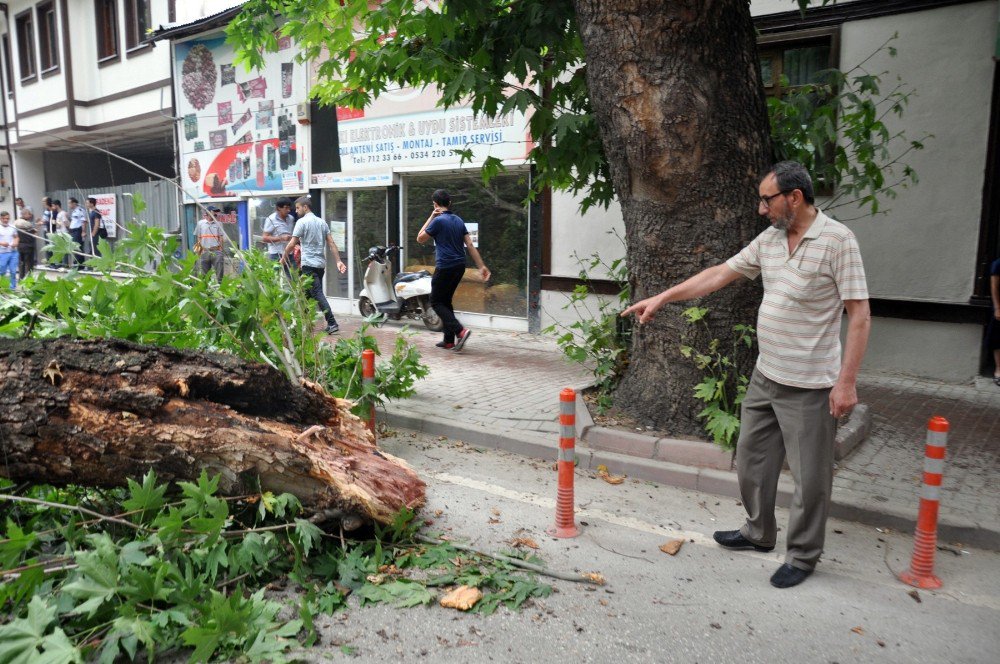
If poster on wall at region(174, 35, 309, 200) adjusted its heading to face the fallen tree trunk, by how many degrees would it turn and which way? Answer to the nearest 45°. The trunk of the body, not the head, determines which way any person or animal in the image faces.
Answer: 0° — it already faces it

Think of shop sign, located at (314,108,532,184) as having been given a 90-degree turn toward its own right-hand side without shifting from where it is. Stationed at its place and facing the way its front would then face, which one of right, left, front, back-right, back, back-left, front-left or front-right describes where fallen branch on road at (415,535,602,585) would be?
left

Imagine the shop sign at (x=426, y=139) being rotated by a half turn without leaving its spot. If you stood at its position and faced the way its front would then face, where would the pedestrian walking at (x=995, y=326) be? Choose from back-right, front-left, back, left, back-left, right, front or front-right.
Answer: back-right

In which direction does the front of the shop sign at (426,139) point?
toward the camera

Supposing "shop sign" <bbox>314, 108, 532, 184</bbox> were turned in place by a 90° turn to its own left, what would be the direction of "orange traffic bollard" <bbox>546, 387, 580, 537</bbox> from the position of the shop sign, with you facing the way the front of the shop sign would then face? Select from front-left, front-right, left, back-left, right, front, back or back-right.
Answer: right

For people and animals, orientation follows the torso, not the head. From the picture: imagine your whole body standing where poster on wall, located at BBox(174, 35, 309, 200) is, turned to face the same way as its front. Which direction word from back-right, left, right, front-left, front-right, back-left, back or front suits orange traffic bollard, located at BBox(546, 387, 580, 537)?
front

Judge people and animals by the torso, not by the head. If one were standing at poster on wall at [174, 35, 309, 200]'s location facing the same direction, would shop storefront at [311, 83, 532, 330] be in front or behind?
in front

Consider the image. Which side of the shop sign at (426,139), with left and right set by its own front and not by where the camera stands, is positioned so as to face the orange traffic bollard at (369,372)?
front

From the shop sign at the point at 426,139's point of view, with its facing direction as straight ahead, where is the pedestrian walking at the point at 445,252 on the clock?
The pedestrian walking is roughly at 12 o'clock from the shop sign.

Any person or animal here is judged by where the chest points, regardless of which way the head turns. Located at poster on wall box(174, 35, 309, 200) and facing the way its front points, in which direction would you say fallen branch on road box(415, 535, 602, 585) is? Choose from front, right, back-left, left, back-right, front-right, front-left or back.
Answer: front

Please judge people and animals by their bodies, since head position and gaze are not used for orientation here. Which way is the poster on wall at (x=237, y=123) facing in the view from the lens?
facing the viewer

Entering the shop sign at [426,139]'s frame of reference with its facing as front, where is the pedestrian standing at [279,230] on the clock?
The pedestrian standing is roughly at 3 o'clock from the shop sign.

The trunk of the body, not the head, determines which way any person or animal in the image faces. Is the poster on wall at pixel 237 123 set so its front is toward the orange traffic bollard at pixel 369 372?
yes

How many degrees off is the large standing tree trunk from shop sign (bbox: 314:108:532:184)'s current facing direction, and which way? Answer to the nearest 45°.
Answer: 0° — it already faces it

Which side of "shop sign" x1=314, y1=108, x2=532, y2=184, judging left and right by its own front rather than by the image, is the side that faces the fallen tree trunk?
front

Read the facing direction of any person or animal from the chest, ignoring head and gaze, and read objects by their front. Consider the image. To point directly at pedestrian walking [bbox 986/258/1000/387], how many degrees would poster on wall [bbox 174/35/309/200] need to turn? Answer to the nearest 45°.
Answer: approximately 45° to its left

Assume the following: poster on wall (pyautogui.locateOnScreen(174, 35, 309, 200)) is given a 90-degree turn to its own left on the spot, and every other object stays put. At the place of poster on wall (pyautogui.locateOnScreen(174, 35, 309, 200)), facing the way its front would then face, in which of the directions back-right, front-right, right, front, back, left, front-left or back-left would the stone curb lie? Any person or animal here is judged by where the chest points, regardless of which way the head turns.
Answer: right

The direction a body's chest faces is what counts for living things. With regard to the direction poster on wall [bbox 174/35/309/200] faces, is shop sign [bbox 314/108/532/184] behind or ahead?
ahead

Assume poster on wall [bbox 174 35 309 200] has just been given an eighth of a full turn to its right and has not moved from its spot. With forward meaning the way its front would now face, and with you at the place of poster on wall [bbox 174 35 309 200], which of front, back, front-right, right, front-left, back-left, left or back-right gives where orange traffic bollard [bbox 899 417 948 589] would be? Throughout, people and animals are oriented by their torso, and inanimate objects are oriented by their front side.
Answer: front-left

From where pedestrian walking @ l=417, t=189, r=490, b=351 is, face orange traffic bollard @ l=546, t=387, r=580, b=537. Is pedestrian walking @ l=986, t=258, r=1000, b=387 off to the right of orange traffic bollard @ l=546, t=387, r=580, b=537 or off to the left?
left

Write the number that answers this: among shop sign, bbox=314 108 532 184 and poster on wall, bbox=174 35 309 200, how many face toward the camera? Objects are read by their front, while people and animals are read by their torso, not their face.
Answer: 2
